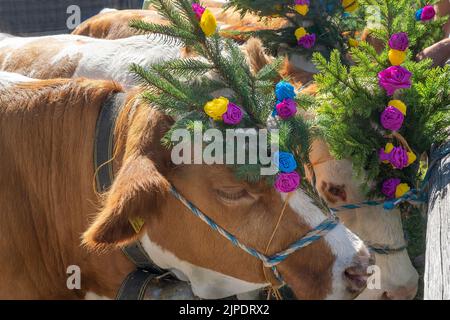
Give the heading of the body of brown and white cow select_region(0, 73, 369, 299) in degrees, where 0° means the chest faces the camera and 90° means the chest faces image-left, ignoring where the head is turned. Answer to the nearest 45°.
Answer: approximately 270°

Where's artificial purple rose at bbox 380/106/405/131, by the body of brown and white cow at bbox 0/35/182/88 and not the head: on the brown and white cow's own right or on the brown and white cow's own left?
on the brown and white cow's own right

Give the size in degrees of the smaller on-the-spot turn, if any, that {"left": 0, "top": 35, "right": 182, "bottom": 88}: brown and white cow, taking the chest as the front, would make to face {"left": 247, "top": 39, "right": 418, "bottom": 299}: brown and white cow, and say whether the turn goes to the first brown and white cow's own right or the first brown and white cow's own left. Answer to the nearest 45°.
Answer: approximately 45° to the first brown and white cow's own right

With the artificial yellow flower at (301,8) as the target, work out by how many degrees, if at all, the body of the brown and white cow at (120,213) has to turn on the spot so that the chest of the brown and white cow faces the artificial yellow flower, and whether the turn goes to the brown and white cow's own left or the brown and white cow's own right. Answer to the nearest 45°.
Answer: approximately 45° to the brown and white cow's own left

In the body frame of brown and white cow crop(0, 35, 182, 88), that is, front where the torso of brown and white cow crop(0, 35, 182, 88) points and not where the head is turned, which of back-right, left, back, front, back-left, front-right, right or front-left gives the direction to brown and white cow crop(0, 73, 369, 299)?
right

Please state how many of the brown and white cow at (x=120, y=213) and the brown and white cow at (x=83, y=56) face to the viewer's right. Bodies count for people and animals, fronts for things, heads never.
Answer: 2

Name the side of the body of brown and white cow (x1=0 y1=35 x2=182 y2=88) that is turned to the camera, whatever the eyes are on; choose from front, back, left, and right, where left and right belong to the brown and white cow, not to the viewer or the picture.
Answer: right

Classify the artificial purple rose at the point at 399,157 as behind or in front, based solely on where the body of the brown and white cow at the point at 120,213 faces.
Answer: in front

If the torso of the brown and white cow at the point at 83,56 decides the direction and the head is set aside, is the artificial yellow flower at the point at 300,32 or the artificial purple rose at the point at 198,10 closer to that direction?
the artificial yellow flower

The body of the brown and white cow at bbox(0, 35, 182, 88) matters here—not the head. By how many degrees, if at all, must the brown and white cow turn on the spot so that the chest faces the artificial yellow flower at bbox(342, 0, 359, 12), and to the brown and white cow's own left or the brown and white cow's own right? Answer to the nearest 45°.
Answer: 0° — it already faces it
